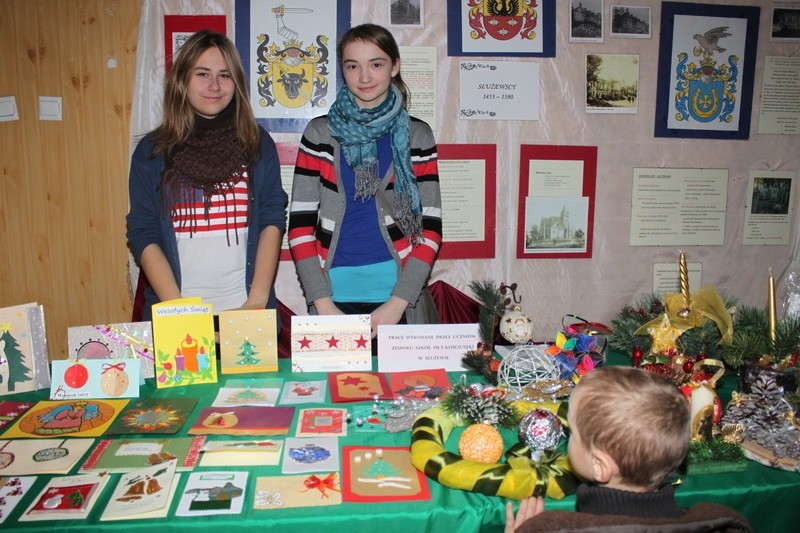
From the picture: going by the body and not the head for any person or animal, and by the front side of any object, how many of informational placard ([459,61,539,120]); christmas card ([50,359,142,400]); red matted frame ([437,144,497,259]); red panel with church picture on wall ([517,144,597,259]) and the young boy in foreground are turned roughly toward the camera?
4

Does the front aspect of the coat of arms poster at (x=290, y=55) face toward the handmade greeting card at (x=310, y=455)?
yes

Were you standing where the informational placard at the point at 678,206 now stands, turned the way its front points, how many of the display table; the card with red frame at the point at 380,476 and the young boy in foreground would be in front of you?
3

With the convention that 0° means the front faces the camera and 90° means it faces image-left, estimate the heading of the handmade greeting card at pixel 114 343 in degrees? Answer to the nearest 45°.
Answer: approximately 0°

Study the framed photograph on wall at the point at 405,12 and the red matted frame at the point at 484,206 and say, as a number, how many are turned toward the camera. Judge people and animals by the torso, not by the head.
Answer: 2

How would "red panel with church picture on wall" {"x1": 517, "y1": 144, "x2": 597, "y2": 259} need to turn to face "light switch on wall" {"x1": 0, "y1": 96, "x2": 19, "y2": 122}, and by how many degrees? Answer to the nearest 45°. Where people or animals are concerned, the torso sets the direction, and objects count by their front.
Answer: approximately 90° to its right

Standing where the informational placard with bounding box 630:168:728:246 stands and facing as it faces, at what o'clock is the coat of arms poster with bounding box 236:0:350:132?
The coat of arms poster is roughly at 2 o'clock from the informational placard.

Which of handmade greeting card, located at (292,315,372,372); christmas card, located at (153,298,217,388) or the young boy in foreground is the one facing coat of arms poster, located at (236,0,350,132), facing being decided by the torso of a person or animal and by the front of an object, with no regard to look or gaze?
the young boy in foreground

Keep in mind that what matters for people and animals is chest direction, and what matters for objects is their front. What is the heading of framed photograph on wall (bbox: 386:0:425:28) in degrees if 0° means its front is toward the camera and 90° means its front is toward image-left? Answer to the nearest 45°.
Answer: approximately 0°

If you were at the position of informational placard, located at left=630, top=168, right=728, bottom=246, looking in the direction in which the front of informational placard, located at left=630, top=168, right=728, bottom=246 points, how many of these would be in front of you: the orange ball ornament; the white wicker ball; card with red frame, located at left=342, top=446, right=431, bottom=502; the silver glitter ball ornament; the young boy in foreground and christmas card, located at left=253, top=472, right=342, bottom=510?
6

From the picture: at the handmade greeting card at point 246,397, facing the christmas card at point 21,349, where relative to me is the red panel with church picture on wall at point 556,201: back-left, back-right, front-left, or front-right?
back-right

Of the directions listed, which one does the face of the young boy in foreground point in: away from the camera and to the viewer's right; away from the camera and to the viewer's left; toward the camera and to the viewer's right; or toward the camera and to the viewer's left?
away from the camera and to the viewer's left

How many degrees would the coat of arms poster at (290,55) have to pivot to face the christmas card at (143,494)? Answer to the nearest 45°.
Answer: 0° — it already faces it

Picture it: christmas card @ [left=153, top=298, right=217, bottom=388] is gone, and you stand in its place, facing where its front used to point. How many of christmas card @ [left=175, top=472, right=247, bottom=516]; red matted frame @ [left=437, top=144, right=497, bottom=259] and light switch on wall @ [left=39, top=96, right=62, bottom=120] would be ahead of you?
1

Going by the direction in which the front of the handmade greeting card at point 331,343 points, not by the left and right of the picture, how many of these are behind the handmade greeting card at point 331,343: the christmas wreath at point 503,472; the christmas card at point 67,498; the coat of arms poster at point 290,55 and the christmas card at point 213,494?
1

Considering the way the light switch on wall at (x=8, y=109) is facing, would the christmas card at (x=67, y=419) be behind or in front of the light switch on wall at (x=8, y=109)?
in front
